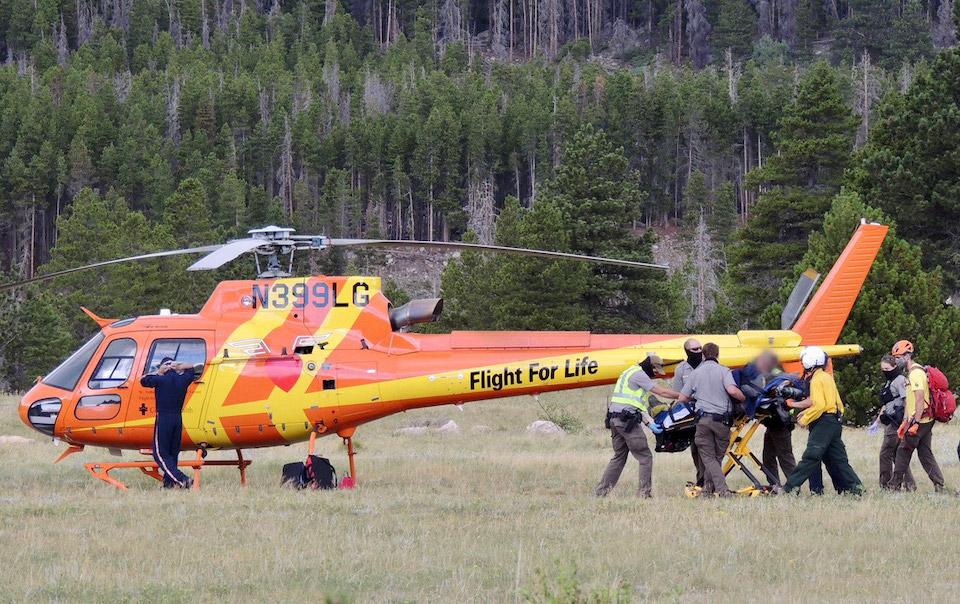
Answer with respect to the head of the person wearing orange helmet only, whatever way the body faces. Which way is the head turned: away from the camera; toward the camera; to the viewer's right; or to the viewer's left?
to the viewer's left

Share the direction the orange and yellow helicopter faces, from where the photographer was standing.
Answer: facing to the left of the viewer

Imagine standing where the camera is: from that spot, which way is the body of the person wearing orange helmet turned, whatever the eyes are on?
to the viewer's left

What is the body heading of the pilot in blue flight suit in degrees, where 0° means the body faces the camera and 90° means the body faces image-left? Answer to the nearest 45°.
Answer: approximately 180°

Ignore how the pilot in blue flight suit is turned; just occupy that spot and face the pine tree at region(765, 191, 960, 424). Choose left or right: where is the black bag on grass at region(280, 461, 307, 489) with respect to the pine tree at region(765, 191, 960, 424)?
right

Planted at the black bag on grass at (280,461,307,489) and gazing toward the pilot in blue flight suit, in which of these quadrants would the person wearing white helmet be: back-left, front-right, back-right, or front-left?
back-left

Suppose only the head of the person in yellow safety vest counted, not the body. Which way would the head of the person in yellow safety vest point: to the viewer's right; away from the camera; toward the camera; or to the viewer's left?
to the viewer's right

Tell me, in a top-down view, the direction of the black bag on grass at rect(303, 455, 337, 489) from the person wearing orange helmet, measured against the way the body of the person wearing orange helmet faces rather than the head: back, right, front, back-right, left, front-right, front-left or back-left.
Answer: front

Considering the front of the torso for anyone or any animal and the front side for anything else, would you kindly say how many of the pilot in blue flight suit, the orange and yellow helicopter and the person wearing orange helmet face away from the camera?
1
